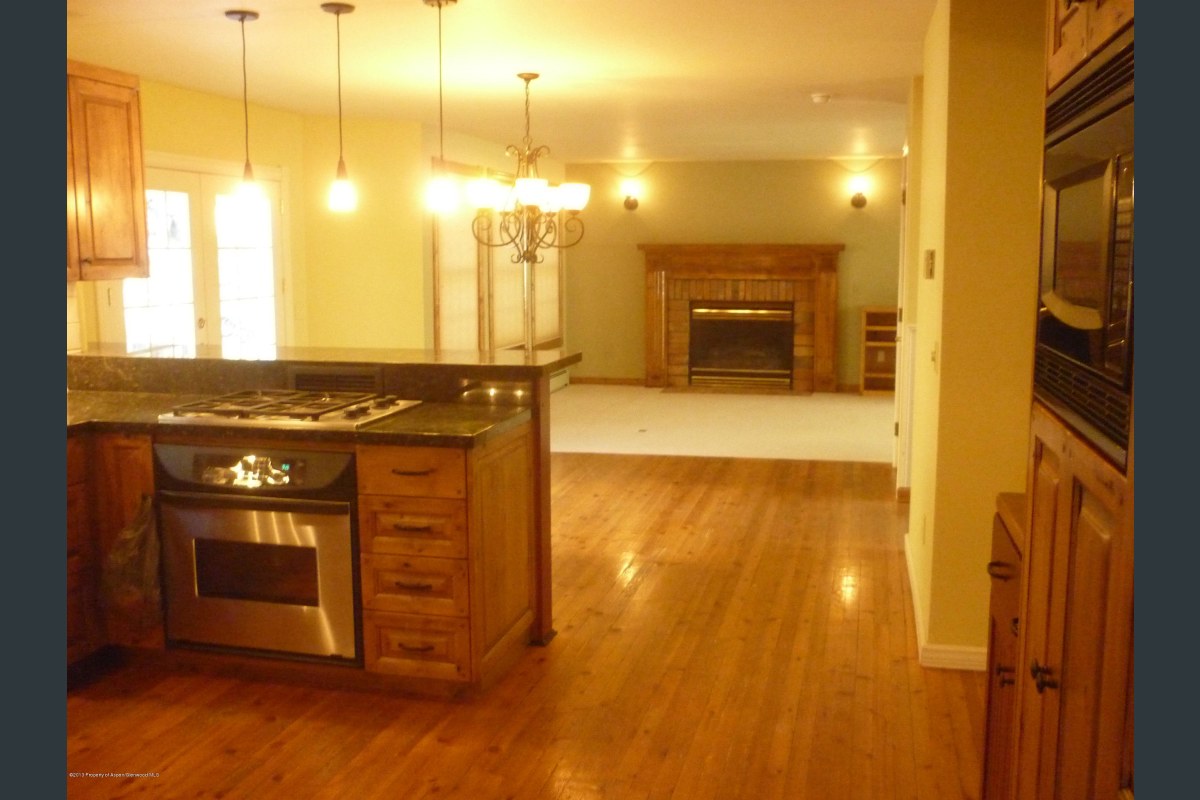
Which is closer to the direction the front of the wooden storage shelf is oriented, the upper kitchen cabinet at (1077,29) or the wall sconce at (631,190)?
the upper kitchen cabinet

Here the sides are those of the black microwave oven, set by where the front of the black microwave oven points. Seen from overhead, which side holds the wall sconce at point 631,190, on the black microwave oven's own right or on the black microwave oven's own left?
on the black microwave oven's own right

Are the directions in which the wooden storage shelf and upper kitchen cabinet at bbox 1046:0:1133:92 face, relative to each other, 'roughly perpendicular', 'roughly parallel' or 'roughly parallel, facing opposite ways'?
roughly perpendicular

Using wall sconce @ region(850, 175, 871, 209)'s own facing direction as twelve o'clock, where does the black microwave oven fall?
The black microwave oven is roughly at 12 o'clock from the wall sconce.

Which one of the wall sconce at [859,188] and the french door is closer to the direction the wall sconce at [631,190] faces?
the french door

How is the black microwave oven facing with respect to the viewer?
to the viewer's left

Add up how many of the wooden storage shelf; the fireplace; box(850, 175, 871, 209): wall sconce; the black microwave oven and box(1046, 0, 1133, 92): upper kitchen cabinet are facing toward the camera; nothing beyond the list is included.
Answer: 3

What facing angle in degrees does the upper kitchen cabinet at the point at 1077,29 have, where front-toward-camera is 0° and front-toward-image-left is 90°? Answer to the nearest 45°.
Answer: approximately 90°

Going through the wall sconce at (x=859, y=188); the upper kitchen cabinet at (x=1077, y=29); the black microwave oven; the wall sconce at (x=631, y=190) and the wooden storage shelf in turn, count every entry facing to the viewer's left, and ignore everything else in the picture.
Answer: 2
